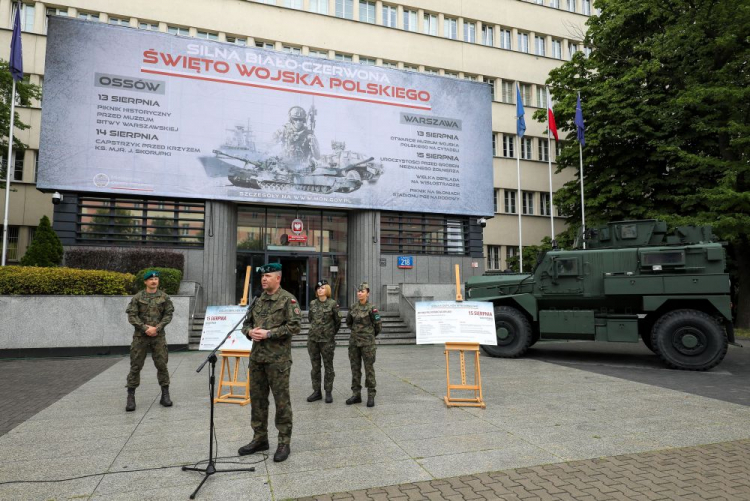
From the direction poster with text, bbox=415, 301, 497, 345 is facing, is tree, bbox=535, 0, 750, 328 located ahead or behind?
behind

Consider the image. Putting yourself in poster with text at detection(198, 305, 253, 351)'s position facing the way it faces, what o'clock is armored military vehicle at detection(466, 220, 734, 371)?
The armored military vehicle is roughly at 9 o'clock from the poster with text.

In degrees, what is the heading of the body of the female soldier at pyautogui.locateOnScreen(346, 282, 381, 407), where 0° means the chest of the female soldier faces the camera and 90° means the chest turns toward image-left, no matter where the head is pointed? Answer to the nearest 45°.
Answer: approximately 45°

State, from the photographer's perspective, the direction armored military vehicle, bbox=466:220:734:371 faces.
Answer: facing to the left of the viewer

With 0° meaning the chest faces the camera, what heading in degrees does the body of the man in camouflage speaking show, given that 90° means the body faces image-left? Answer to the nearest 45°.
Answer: approximately 45°

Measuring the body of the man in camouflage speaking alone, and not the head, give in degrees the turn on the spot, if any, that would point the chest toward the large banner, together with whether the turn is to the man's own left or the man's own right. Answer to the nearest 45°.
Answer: approximately 135° to the man's own right

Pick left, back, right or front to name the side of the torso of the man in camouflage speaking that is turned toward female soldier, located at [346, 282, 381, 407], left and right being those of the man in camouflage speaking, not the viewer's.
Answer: back

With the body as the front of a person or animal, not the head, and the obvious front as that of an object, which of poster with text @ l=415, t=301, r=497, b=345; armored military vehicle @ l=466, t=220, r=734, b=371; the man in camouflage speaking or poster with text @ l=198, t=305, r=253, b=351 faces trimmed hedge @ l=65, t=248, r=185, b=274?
the armored military vehicle
